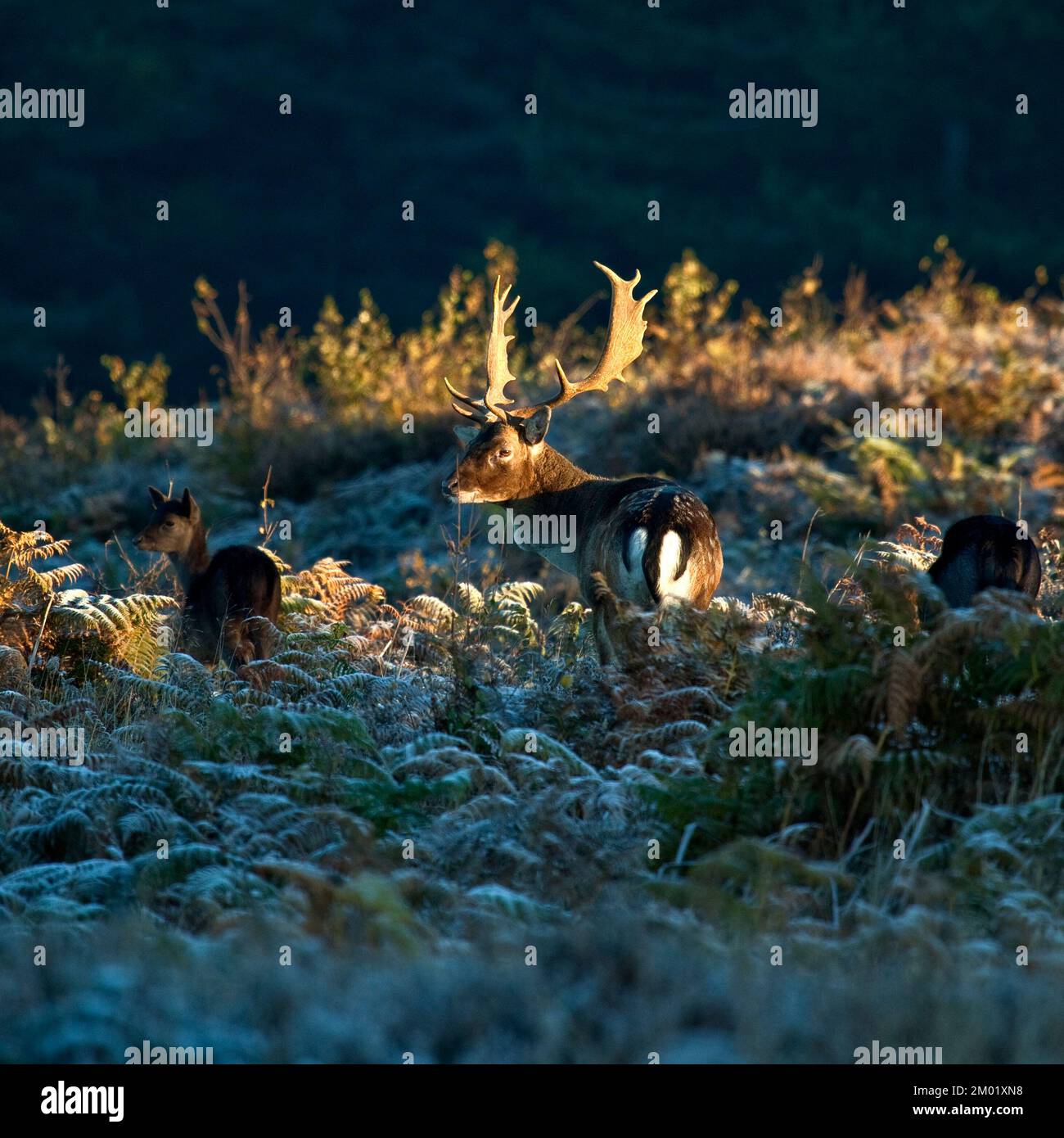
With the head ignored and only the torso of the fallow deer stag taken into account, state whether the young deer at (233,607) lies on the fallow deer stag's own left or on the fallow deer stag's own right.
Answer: on the fallow deer stag's own left

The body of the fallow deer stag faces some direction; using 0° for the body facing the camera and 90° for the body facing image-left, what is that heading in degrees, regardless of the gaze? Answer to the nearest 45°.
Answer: approximately 135°
